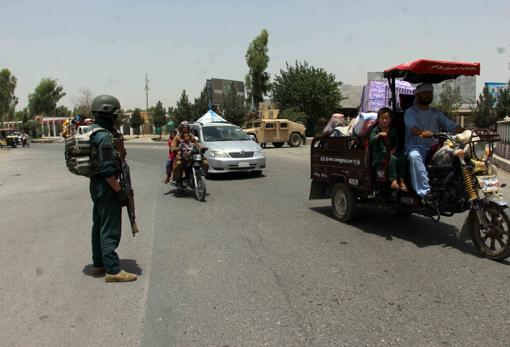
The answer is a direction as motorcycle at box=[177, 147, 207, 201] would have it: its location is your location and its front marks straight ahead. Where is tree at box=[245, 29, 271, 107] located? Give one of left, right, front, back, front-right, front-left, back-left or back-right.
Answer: back-left

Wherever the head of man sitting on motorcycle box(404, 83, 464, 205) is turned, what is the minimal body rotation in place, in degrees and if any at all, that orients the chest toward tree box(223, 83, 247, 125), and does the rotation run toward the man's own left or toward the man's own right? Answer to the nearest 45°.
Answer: approximately 180°

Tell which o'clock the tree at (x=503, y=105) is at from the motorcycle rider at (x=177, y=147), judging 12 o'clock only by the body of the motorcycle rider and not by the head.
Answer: The tree is roughly at 9 o'clock from the motorcycle rider.

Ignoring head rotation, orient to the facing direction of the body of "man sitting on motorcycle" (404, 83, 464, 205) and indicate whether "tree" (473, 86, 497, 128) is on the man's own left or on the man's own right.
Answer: on the man's own left

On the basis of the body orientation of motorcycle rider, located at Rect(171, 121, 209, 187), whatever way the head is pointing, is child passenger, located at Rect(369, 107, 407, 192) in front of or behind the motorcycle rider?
in front

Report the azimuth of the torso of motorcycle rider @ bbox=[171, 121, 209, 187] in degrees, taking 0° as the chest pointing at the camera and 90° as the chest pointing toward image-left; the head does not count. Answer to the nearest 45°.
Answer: approximately 315°

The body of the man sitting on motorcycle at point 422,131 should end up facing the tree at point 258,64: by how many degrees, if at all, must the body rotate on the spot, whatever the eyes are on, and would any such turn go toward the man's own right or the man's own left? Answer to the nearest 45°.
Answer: approximately 180°

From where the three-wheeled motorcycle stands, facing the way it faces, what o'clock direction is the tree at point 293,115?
The tree is roughly at 7 o'clock from the three-wheeled motorcycle.

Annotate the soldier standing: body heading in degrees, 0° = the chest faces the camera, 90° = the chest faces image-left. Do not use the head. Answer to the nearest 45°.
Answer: approximately 270°

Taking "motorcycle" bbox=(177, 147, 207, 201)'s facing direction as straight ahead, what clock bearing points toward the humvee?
The humvee is roughly at 8 o'clock from the motorcycle.

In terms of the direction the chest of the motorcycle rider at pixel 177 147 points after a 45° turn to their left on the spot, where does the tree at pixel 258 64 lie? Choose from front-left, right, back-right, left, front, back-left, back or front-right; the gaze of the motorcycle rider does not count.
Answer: left

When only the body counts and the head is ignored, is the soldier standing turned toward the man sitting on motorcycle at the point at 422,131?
yes

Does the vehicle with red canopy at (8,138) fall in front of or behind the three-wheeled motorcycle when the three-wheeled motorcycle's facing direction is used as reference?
behind

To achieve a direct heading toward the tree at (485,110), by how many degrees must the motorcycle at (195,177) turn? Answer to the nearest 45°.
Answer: approximately 90° to its left

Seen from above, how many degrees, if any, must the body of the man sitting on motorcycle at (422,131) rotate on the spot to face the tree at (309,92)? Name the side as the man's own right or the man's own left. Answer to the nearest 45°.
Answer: approximately 135° to the man's own left
